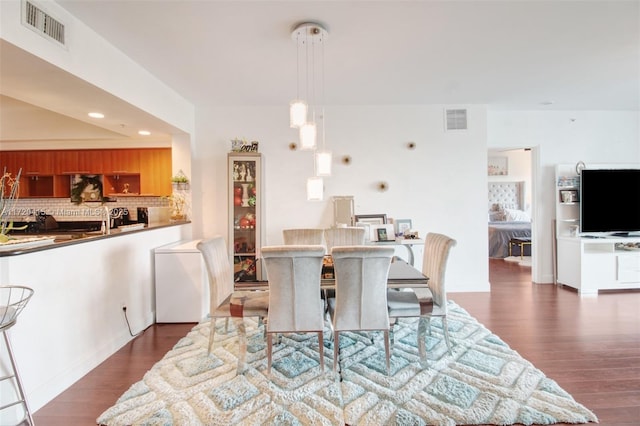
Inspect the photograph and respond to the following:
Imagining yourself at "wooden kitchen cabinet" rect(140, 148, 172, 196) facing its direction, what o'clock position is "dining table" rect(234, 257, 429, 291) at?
The dining table is roughly at 11 o'clock from the wooden kitchen cabinet.

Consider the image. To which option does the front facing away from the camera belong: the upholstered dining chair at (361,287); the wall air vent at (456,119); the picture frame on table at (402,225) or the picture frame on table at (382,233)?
the upholstered dining chair

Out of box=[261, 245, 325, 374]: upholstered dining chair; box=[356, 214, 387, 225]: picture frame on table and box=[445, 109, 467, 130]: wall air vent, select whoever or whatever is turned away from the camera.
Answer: the upholstered dining chair

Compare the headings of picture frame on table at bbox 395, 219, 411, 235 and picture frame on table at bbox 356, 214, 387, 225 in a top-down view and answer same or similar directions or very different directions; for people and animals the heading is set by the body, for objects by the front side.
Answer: same or similar directions

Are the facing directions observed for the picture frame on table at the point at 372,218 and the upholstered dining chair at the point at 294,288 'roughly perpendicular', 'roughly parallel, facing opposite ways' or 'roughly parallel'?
roughly parallel, facing opposite ways

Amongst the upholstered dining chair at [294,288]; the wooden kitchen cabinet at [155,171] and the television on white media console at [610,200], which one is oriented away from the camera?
the upholstered dining chair

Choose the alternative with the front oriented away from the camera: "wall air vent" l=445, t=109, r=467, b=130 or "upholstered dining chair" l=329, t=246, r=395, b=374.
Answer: the upholstered dining chair

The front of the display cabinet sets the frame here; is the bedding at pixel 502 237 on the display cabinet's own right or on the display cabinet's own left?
on the display cabinet's own left

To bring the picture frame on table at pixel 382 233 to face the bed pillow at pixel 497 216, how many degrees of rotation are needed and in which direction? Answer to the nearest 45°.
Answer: approximately 135° to its left

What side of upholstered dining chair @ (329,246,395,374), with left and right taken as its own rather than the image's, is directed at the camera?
back

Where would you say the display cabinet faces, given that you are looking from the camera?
facing the viewer

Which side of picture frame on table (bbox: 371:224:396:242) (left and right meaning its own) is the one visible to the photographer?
front

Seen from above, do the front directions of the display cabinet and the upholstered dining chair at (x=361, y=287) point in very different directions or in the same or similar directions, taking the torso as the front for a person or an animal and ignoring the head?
very different directions

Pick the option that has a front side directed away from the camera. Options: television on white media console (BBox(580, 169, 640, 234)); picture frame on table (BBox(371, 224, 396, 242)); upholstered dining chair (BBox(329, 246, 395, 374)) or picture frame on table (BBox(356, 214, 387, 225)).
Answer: the upholstered dining chair

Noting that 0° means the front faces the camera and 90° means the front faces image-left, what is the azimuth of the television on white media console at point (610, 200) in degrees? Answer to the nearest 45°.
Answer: approximately 0°

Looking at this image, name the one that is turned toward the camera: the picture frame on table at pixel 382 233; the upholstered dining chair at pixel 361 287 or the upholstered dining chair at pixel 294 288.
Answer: the picture frame on table

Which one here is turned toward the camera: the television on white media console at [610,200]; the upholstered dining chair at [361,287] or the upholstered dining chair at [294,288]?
the television on white media console

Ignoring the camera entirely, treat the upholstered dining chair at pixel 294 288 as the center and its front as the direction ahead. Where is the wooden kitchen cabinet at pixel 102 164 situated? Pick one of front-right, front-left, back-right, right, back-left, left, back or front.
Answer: front-left

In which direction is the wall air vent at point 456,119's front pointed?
toward the camera

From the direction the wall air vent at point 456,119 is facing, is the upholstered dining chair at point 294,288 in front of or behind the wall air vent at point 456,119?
in front

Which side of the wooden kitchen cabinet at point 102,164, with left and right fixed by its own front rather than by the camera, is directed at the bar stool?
front
